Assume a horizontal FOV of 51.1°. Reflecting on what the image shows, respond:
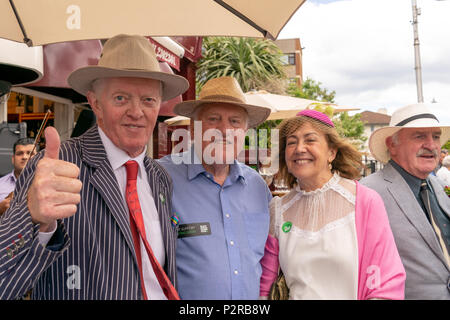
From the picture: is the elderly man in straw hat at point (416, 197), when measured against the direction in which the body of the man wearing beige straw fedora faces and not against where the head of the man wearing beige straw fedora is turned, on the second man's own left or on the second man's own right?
on the second man's own left

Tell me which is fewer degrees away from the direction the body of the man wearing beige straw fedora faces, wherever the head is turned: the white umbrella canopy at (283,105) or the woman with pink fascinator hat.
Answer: the woman with pink fascinator hat

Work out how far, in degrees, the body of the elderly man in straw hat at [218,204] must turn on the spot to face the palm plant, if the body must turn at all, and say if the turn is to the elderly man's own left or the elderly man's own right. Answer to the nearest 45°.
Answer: approximately 180°

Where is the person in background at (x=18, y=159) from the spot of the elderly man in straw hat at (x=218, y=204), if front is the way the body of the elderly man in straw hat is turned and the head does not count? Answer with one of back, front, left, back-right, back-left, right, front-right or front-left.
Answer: back-right

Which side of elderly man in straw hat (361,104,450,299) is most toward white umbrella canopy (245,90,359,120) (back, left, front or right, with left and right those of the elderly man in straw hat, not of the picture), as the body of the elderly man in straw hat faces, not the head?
back

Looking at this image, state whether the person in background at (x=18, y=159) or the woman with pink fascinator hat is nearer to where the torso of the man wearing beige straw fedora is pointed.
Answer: the woman with pink fascinator hat

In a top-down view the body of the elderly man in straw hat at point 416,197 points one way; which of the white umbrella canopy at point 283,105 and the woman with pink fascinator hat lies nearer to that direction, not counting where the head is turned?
the woman with pink fascinator hat

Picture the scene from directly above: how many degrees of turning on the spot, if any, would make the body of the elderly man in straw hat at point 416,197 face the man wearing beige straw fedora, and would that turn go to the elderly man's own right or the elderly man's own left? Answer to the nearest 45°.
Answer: approximately 90° to the elderly man's own right

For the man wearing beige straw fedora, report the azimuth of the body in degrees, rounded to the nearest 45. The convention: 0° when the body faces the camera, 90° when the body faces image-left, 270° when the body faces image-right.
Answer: approximately 315°
